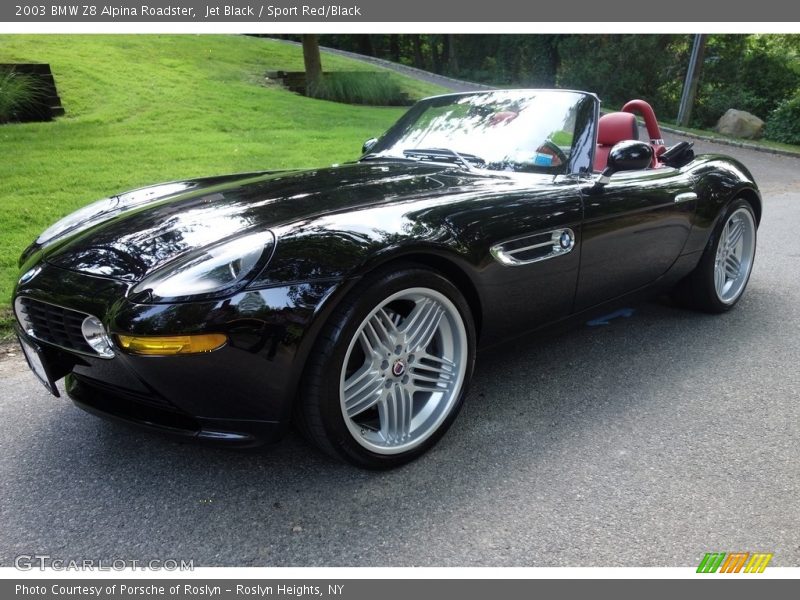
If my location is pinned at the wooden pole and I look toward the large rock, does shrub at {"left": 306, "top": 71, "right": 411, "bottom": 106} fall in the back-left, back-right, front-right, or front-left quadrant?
back-right

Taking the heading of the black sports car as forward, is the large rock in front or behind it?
behind

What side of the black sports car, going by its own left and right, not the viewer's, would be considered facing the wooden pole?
back

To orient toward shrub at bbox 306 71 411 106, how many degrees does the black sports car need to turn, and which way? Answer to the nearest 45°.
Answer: approximately 135° to its right

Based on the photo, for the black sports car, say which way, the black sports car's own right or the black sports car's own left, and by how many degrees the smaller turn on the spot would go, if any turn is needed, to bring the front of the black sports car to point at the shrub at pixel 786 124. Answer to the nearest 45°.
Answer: approximately 180°

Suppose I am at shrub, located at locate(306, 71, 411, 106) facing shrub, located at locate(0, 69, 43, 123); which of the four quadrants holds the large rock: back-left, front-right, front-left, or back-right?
back-left

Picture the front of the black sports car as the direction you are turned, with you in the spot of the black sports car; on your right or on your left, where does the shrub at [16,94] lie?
on your right

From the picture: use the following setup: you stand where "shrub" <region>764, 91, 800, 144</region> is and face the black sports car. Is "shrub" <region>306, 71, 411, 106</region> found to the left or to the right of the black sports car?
right

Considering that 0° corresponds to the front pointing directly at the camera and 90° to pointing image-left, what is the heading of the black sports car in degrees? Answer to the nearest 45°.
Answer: approximately 45°
